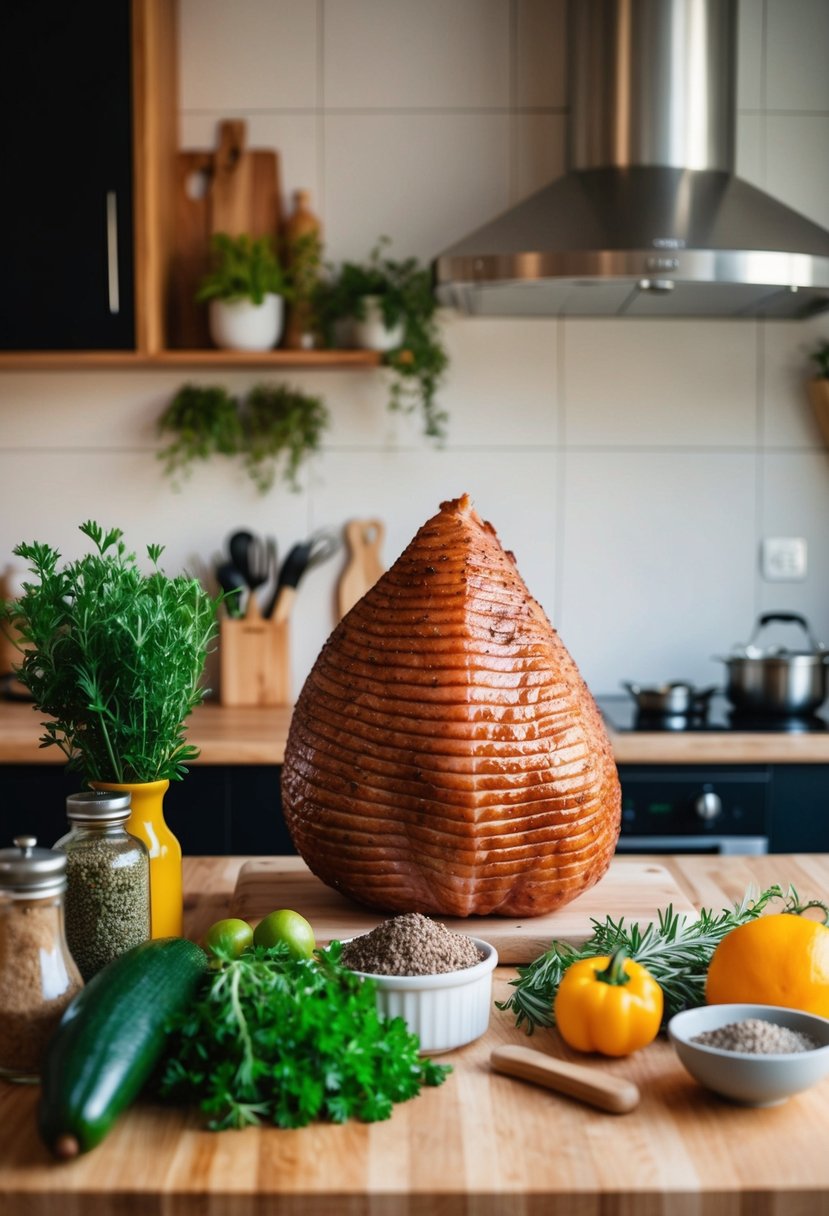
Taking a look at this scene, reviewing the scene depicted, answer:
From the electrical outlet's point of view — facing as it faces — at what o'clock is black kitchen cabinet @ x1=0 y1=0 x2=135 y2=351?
The black kitchen cabinet is roughly at 2 o'clock from the electrical outlet.

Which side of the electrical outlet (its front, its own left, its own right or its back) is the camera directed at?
front

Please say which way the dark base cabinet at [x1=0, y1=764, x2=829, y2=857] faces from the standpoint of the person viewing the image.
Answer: facing the viewer

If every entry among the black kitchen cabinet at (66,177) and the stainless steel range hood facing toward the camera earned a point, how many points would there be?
2

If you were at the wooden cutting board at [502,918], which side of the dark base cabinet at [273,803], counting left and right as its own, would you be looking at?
front

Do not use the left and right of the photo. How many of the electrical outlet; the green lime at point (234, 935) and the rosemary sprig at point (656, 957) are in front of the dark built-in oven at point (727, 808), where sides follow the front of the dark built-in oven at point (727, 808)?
2

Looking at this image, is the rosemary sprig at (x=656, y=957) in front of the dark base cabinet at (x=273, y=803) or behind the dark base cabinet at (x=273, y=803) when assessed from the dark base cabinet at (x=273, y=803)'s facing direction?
in front

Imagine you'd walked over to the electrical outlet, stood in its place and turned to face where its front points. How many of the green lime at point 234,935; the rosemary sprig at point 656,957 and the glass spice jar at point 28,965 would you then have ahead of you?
3

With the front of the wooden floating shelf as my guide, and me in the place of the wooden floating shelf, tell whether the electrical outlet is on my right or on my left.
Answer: on my left
